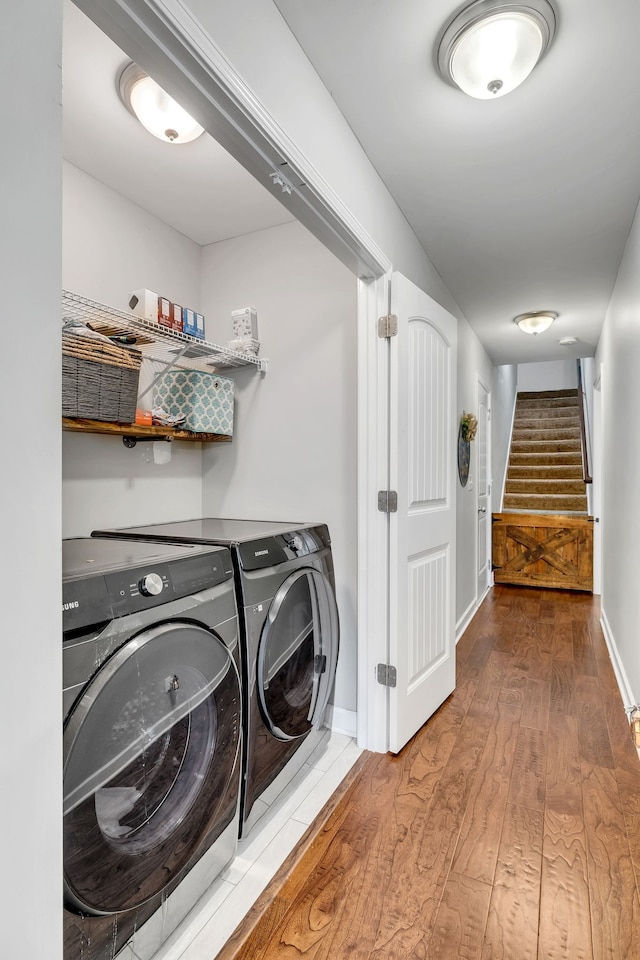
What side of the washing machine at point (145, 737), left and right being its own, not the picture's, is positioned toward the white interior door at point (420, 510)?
left

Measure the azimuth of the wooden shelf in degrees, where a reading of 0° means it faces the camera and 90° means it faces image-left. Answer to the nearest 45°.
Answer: approximately 315°

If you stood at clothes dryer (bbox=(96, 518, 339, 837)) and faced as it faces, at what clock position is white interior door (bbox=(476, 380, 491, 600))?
The white interior door is roughly at 9 o'clock from the clothes dryer.

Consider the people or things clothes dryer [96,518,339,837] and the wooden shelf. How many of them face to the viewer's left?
0

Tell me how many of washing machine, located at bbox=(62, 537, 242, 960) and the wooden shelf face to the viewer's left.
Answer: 0

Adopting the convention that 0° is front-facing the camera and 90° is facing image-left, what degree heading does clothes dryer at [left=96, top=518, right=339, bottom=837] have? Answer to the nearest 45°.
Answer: approximately 315°

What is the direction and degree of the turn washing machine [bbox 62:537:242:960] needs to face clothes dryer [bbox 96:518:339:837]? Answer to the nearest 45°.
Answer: approximately 90° to its left

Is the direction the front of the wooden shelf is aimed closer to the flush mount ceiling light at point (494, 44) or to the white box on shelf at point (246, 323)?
the flush mount ceiling light

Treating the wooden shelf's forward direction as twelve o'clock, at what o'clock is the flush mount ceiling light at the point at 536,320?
The flush mount ceiling light is roughly at 10 o'clock from the wooden shelf.

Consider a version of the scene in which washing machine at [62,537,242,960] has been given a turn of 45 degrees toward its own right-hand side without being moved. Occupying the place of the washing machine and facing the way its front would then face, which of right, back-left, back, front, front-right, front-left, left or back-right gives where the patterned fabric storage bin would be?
back
